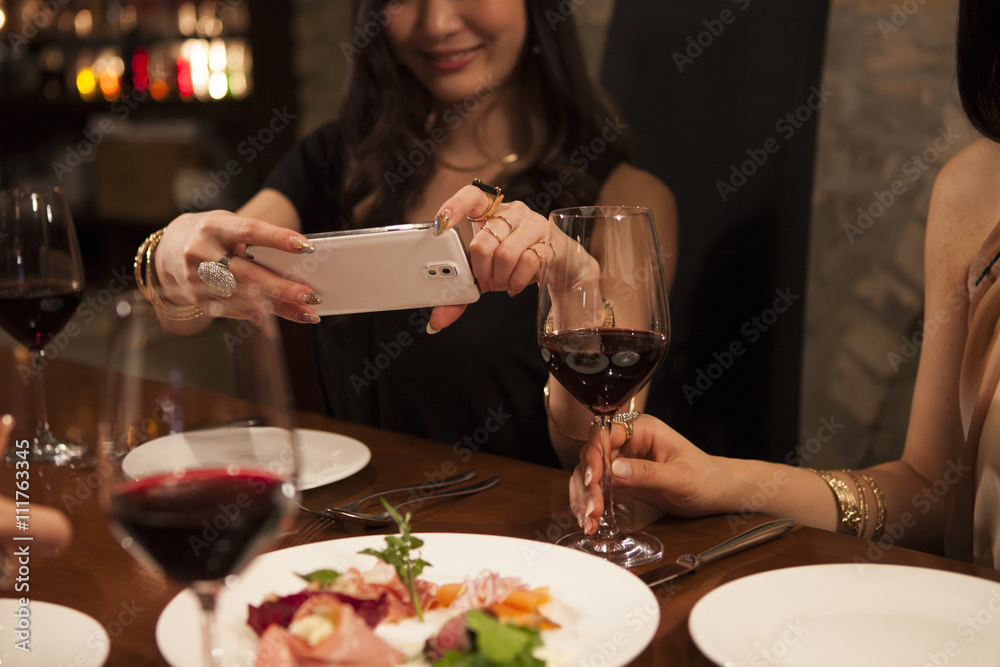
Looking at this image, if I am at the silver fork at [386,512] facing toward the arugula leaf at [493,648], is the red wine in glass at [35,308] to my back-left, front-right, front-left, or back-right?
back-right

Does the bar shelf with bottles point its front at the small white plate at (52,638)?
yes

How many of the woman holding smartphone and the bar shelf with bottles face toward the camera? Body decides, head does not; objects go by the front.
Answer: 2

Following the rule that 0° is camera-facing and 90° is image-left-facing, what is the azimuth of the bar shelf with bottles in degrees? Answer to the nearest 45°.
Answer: approximately 0°

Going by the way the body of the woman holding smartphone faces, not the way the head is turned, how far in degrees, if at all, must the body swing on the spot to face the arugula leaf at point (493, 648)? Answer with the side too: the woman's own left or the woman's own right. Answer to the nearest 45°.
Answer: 0° — they already face it

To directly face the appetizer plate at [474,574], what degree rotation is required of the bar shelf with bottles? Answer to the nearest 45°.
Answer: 0° — it already faces it

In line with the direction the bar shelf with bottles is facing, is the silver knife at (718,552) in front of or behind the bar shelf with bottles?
in front

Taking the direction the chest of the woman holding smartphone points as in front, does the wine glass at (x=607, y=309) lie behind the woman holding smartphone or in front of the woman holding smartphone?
in front

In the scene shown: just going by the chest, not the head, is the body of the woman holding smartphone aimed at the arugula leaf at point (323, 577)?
yes
